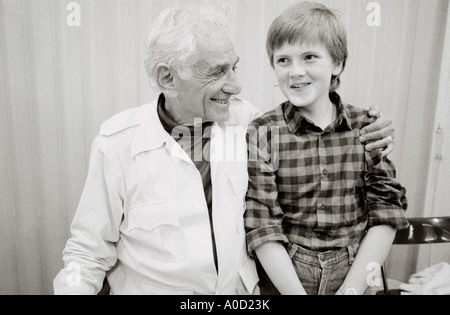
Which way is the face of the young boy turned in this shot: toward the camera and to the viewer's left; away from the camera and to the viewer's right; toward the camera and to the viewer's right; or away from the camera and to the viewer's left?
toward the camera and to the viewer's left

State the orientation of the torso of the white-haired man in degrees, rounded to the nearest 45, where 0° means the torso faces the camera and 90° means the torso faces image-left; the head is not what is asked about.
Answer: approximately 315°

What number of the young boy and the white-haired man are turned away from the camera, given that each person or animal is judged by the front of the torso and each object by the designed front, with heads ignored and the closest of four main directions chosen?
0

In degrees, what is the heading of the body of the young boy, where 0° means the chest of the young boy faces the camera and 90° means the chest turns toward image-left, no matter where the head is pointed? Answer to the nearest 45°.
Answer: approximately 0°
